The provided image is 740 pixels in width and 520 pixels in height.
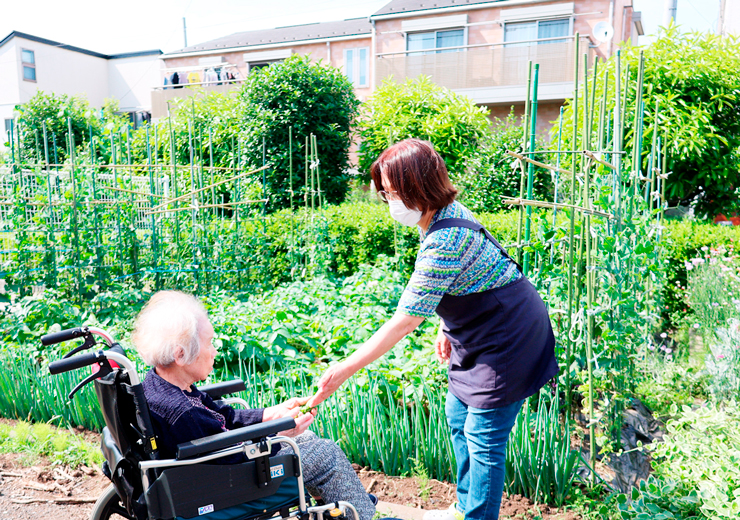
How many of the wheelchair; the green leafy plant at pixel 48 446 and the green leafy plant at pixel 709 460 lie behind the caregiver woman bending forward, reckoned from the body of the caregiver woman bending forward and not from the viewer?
1

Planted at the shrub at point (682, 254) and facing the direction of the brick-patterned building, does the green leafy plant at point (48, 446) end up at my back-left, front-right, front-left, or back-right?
back-left

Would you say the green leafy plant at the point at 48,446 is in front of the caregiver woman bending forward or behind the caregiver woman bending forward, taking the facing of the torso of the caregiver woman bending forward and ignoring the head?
in front

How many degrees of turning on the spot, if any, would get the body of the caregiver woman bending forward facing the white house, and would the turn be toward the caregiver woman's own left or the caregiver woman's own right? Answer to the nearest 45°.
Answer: approximately 45° to the caregiver woman's own right

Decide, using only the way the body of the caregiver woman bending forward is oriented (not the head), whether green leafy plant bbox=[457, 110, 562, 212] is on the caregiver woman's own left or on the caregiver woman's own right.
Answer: on the caregiver woman's own right

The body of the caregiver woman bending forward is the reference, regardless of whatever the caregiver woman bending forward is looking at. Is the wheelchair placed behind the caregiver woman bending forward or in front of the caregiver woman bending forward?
in front

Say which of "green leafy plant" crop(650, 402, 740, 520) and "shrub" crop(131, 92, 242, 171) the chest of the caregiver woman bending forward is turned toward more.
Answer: the shrub

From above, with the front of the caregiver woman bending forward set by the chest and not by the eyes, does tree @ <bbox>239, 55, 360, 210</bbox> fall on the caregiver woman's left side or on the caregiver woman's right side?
on the caregiver woman's right side

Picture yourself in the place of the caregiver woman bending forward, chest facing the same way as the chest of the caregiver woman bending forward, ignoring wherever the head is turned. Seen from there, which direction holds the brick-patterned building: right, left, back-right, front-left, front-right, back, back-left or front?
right

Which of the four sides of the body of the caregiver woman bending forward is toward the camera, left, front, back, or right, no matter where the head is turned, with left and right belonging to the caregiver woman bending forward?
left

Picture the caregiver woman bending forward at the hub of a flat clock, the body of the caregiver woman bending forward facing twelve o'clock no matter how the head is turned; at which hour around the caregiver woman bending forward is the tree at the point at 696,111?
The tree is roughly at 4 o'clock from the caregiver woman bending forward.

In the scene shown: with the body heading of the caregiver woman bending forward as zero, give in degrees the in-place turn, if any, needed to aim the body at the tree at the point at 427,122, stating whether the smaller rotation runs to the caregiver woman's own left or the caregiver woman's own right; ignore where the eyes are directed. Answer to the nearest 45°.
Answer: approximately 90° to the caregiver woman's own right

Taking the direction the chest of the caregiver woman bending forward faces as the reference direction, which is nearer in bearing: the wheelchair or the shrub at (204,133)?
the wheelchair

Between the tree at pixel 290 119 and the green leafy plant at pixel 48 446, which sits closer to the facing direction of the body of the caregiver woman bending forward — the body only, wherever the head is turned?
the green leafy plant

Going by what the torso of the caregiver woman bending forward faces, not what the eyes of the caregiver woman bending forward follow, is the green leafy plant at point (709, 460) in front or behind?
behind
